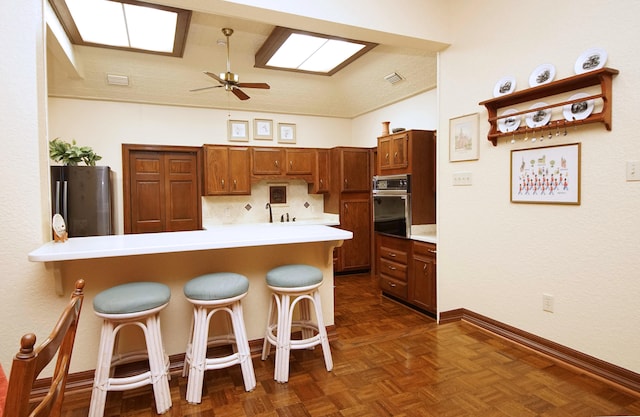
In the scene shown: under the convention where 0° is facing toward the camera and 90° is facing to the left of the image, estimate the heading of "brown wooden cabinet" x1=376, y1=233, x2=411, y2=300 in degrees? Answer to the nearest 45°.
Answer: approximately 45°

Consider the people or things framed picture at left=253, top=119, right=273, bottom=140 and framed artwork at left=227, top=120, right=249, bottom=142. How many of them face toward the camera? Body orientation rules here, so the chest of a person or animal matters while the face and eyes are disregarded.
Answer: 2

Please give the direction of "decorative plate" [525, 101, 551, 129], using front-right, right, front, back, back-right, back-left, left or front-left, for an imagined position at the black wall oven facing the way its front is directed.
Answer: left

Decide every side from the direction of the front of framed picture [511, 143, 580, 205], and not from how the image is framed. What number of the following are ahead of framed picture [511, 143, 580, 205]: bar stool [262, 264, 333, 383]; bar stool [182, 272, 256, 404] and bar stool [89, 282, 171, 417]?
3

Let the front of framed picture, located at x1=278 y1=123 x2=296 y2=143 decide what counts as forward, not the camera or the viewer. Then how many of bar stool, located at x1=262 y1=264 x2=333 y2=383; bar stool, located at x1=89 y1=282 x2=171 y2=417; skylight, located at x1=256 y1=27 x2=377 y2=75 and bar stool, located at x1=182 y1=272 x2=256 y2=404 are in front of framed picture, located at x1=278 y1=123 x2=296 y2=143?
4

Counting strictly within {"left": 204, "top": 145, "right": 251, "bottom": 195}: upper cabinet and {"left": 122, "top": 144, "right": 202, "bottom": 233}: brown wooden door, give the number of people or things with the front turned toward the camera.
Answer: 2

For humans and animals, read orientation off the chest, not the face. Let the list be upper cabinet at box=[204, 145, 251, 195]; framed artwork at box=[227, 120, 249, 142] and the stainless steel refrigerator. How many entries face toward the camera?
3

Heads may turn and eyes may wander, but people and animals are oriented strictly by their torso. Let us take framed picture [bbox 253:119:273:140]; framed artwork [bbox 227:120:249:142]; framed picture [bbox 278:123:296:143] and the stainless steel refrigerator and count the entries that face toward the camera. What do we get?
4

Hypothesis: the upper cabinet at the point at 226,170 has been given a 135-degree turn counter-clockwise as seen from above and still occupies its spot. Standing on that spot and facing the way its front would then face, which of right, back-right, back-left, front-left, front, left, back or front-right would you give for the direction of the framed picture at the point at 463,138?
right

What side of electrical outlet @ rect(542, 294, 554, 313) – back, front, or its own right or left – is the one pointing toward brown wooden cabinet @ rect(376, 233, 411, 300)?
right

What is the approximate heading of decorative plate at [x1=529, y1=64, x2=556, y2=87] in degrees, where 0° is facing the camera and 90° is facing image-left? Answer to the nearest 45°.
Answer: approximately 45°

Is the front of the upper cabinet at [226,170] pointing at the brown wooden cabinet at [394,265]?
no

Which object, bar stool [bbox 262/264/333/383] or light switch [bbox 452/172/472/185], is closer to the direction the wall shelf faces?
the bar stool

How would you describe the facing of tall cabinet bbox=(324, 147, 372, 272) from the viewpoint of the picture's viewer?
facing the viewer

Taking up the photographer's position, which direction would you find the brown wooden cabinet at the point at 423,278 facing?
facing the viewer and to the left of the viewer

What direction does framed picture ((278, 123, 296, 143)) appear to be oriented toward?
toward the camera

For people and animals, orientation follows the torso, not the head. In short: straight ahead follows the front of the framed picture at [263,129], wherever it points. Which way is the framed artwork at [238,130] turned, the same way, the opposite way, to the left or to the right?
the same way

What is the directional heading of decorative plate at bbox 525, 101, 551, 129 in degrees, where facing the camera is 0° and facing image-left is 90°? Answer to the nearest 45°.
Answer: approximately 45°
